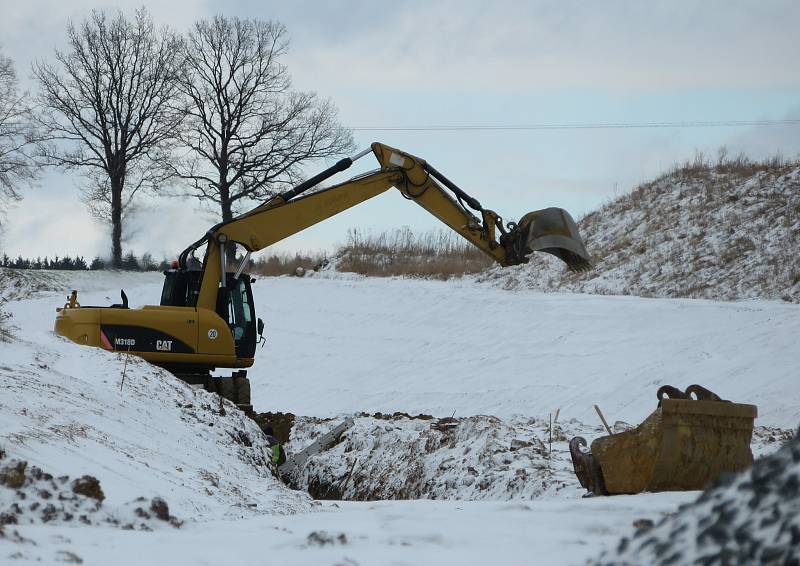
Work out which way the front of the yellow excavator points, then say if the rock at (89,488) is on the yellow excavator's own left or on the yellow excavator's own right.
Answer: on the yellow excavator's own right

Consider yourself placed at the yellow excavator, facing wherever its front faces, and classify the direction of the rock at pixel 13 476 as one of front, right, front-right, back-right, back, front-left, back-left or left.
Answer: right

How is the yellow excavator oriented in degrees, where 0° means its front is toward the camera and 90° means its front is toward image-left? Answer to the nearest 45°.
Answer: approximately 270°

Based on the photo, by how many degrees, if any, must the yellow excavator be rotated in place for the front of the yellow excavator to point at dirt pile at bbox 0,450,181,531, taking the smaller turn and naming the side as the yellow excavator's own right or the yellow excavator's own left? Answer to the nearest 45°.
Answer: approximately 90° to the yellow excavator's own right

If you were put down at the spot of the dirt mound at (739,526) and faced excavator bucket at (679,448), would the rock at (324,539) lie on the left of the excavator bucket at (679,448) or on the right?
left

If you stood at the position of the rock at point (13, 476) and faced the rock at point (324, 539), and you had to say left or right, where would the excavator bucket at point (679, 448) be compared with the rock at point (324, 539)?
left

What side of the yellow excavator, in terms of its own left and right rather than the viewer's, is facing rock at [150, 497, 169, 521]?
right

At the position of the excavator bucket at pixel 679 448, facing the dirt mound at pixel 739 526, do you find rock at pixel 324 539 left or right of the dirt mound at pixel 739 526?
right

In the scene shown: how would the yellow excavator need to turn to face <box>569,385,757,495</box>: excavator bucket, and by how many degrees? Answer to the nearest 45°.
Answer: approximately 45° to its right

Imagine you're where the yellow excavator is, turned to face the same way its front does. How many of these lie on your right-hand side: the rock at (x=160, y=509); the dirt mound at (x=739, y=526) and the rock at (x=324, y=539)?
3
